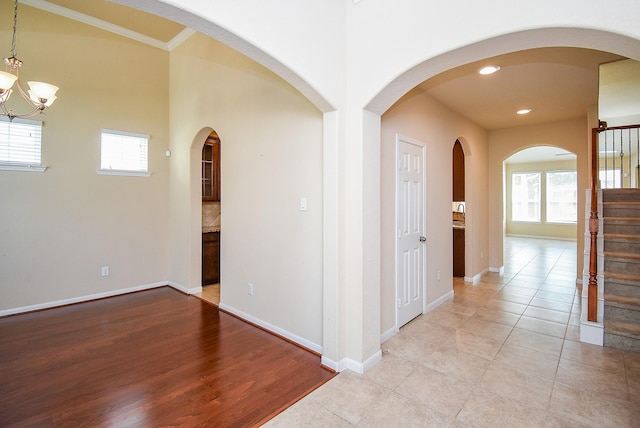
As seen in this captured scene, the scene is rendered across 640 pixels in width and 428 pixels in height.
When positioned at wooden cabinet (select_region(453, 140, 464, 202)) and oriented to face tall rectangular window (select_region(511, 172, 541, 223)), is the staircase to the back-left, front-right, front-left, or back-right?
back-right

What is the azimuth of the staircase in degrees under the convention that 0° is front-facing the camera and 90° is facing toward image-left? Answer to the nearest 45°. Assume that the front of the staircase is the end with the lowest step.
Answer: approximately 0°

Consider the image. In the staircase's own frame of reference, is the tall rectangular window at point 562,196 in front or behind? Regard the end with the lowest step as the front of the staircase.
behind

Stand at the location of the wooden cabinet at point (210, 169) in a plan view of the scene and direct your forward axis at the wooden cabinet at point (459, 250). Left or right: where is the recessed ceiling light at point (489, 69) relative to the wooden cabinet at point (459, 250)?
right

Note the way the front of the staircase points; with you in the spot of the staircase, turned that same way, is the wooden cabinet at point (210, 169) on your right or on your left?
on your right

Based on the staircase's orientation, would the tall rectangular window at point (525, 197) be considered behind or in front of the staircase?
behind

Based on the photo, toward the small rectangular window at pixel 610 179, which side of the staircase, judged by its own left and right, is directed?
back

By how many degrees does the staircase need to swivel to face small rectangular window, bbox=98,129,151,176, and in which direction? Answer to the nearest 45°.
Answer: approximately 45° to its right

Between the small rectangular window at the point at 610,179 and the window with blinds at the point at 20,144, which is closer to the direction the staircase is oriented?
the window with blinds

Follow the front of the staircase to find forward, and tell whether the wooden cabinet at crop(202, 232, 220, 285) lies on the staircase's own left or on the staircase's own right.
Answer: on the staircase's own right
